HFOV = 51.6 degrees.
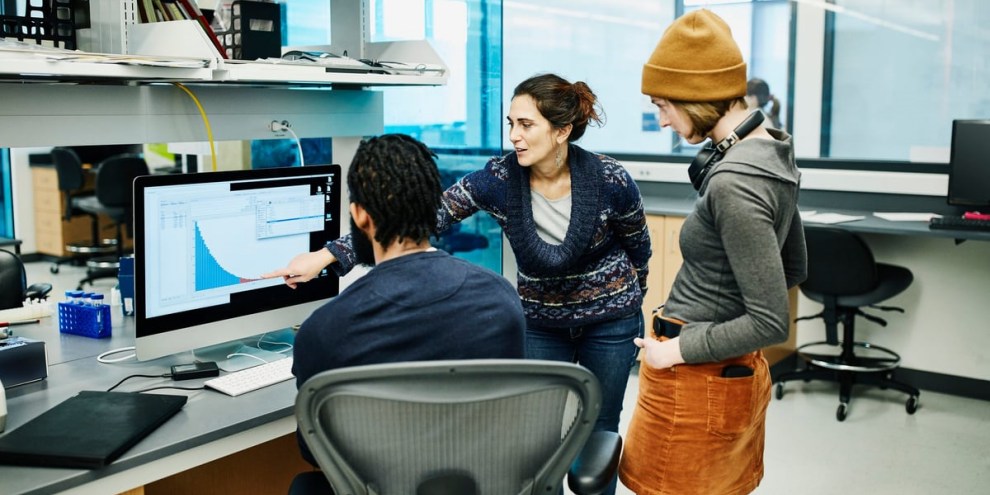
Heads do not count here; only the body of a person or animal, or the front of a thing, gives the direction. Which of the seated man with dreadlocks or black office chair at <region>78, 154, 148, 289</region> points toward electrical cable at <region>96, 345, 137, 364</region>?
the seated man with dreadlocks

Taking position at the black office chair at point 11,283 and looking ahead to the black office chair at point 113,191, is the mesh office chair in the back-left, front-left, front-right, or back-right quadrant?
back-right

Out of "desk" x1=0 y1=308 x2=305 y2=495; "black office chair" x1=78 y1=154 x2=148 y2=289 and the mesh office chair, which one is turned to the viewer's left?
the black office chair

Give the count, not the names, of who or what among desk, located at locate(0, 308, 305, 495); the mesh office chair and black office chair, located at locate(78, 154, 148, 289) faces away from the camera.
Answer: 1

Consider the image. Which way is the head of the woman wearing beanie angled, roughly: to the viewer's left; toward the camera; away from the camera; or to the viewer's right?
to the viewer's left

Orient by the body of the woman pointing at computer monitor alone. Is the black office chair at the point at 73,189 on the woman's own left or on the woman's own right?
on the woman's own right

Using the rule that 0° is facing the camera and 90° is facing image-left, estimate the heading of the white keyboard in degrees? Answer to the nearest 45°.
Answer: approximately 315°

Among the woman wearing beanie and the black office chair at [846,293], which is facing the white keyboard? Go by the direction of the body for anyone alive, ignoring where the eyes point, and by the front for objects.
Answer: the woman wearing beanie

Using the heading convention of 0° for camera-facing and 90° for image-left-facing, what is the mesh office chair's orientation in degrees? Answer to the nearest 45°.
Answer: approximately 180°

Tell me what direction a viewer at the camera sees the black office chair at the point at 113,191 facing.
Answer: facing to the left of the viewer

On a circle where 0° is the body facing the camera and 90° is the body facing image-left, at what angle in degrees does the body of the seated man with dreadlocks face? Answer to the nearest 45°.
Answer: approximately 135°

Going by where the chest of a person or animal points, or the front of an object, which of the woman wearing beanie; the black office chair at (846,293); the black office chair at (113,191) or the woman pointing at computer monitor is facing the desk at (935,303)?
the black office chair at (846,293)

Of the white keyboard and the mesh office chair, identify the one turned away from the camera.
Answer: the mesh office chair

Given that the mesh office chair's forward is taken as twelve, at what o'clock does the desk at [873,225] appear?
The desk is roughly at 1 o'clock from the mesh office chair.

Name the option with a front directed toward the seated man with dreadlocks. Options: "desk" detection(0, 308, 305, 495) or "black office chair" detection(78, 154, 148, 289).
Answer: the desk

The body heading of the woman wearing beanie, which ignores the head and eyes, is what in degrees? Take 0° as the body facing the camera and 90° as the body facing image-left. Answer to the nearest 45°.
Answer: approximately 90°

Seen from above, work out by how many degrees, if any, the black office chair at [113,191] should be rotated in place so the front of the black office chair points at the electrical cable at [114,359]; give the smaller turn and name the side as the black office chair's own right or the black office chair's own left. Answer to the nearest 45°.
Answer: approximately 90° to the black office chair's own left
